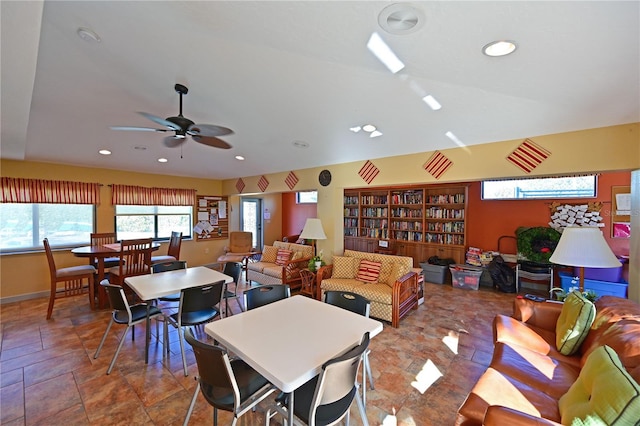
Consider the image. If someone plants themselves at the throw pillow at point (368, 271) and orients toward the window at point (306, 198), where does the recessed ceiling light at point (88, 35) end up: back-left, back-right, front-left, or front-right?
back-left

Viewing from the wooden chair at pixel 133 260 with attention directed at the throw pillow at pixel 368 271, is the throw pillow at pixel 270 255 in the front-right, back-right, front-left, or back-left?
front-left

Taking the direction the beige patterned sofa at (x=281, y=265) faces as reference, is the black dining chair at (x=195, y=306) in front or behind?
in front

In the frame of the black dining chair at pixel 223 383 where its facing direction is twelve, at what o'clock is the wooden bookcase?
The wooden bookcase is roughly at 12 o'clock from the black dining chair.

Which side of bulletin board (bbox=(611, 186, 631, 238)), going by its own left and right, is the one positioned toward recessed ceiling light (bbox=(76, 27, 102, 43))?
front

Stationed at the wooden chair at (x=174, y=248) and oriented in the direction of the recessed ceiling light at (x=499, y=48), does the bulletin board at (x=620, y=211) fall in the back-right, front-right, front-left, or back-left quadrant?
front-left

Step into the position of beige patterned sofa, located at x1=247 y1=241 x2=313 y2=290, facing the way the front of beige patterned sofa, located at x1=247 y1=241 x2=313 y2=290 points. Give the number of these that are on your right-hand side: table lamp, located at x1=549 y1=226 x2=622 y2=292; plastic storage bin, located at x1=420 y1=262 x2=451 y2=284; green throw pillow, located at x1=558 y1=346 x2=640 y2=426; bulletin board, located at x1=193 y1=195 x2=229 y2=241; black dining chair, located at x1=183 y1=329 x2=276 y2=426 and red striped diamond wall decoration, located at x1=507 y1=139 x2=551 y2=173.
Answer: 1

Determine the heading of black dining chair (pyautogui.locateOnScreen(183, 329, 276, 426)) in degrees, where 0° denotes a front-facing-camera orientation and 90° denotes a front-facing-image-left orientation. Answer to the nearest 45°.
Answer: approximately 225°

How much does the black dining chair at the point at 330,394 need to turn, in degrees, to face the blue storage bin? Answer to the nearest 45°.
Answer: approximately 90° to its right

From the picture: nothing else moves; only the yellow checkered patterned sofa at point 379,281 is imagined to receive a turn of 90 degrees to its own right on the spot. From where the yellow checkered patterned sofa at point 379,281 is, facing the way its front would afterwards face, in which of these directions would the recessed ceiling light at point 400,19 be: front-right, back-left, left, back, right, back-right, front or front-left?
back-left

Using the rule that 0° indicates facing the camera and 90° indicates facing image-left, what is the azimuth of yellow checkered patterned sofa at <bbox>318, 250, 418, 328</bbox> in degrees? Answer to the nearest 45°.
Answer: approximately 45°

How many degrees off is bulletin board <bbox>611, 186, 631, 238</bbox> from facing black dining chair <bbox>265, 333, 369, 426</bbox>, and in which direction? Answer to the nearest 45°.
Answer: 0° — it already faces it

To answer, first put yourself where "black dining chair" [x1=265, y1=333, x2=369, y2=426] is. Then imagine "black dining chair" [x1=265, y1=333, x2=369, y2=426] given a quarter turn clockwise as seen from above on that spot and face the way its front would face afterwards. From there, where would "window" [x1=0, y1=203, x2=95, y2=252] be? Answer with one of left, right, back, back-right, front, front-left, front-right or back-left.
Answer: left

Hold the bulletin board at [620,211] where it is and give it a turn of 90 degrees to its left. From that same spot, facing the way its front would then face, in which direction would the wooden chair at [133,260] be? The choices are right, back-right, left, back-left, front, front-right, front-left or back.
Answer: back-right

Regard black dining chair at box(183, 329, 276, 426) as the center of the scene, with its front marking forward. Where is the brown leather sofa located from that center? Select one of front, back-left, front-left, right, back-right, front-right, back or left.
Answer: front-right
